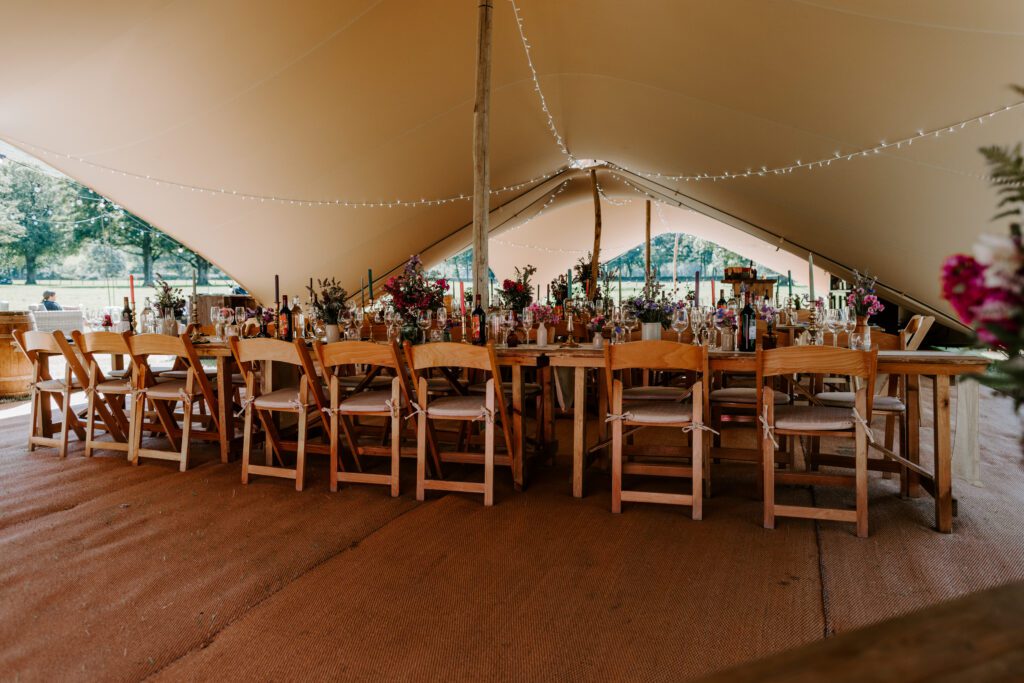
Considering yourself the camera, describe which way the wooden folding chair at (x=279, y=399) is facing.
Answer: facing away from the viewer and to the right of the viewer

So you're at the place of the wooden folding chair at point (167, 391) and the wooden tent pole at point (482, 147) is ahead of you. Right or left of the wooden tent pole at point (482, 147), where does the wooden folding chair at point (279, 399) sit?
right

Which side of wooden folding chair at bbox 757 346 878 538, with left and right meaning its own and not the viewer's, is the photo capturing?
back

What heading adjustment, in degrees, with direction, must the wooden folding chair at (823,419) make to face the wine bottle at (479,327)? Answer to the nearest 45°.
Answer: approximately 90° to its left

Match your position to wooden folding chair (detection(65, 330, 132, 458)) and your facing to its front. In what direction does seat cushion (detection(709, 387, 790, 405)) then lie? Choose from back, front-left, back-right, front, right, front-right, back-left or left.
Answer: right

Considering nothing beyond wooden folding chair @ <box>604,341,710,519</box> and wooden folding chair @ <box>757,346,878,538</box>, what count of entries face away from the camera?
2

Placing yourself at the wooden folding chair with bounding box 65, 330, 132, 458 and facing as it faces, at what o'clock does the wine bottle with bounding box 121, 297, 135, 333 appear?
The wine bottle is roughly at 11 o'clock from the wooden folding chair.

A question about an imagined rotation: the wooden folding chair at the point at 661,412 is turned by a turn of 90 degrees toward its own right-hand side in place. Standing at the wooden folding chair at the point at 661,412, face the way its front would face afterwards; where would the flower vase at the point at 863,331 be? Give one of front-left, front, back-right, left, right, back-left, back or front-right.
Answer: front-left

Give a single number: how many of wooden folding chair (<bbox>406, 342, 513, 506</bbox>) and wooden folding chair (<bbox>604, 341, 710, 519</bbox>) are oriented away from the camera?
2

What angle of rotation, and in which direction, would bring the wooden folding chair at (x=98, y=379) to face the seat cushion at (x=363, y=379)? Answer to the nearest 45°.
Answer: approximately 90° to its right

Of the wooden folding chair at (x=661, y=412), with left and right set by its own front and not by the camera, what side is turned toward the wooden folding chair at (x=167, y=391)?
left

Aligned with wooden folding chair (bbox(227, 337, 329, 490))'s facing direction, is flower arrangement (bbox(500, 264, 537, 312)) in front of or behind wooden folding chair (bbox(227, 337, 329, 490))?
in front

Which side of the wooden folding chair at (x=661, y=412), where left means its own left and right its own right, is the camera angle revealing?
back

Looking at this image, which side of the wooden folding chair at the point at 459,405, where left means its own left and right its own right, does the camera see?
back

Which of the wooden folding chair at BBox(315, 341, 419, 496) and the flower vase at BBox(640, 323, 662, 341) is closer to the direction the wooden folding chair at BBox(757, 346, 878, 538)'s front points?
the flower vase

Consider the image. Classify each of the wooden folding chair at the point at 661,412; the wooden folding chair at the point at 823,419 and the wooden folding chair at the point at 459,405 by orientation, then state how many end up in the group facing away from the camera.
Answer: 3
